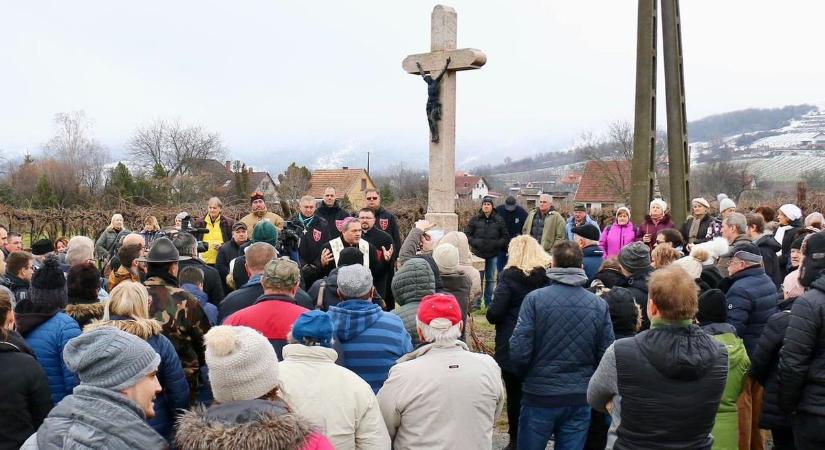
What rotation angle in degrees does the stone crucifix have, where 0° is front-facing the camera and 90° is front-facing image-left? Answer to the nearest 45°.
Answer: approximately 45°

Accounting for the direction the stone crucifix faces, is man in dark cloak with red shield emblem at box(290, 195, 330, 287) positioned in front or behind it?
in front

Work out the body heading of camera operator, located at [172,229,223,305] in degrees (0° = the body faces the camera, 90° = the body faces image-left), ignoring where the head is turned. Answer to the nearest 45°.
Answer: approximately 225°

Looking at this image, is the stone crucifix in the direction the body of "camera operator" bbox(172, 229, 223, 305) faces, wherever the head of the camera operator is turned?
yes

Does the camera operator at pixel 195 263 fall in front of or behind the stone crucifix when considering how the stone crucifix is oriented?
in front

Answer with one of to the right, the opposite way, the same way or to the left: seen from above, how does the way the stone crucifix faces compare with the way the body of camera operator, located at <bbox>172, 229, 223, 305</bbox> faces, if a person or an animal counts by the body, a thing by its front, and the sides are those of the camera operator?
the opposite way
